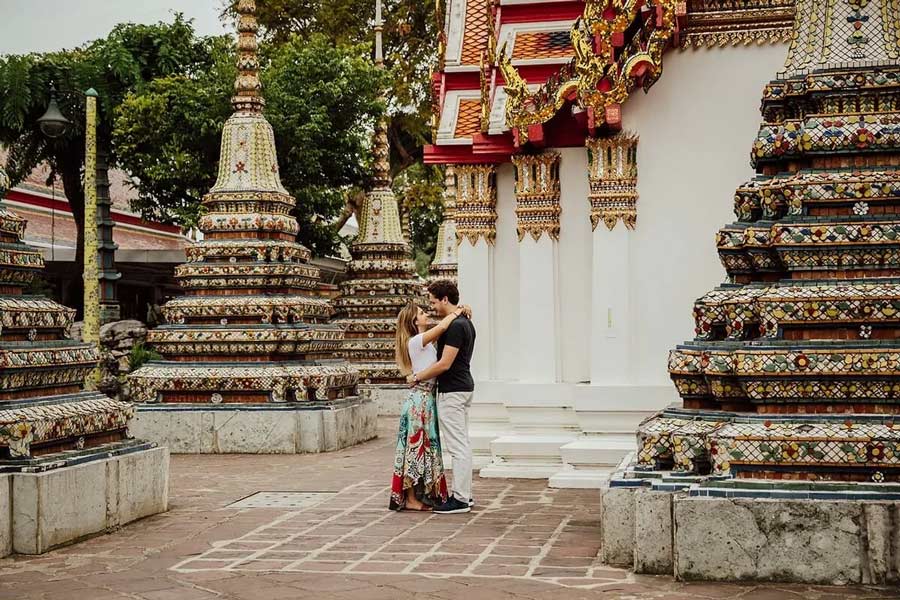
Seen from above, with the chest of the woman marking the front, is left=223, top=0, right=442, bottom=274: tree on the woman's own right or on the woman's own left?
on the woman's own left

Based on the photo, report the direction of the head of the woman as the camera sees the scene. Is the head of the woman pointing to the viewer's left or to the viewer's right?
to the viewer's right

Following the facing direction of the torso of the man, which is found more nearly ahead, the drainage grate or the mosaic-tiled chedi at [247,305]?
the drainage grate

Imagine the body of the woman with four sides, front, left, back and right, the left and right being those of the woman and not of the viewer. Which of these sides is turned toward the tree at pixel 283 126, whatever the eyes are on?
left

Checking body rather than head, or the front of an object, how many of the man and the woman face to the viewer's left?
1

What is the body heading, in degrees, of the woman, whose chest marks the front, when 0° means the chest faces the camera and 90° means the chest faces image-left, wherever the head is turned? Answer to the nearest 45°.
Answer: approximately 270°

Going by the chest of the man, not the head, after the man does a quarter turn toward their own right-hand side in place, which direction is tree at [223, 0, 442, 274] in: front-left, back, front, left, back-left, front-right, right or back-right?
front

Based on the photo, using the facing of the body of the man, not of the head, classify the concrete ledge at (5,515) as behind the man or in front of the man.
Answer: in front

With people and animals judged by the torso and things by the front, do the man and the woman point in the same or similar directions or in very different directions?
very different directions

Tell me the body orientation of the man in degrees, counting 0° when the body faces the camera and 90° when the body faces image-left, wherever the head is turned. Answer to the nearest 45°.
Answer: approximately 90°

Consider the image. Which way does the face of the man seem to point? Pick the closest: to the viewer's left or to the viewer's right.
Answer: to the viewer's left

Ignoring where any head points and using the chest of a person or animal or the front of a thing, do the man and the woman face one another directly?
yes

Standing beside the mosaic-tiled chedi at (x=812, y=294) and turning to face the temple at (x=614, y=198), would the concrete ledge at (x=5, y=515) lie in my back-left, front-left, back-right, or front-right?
front-left
